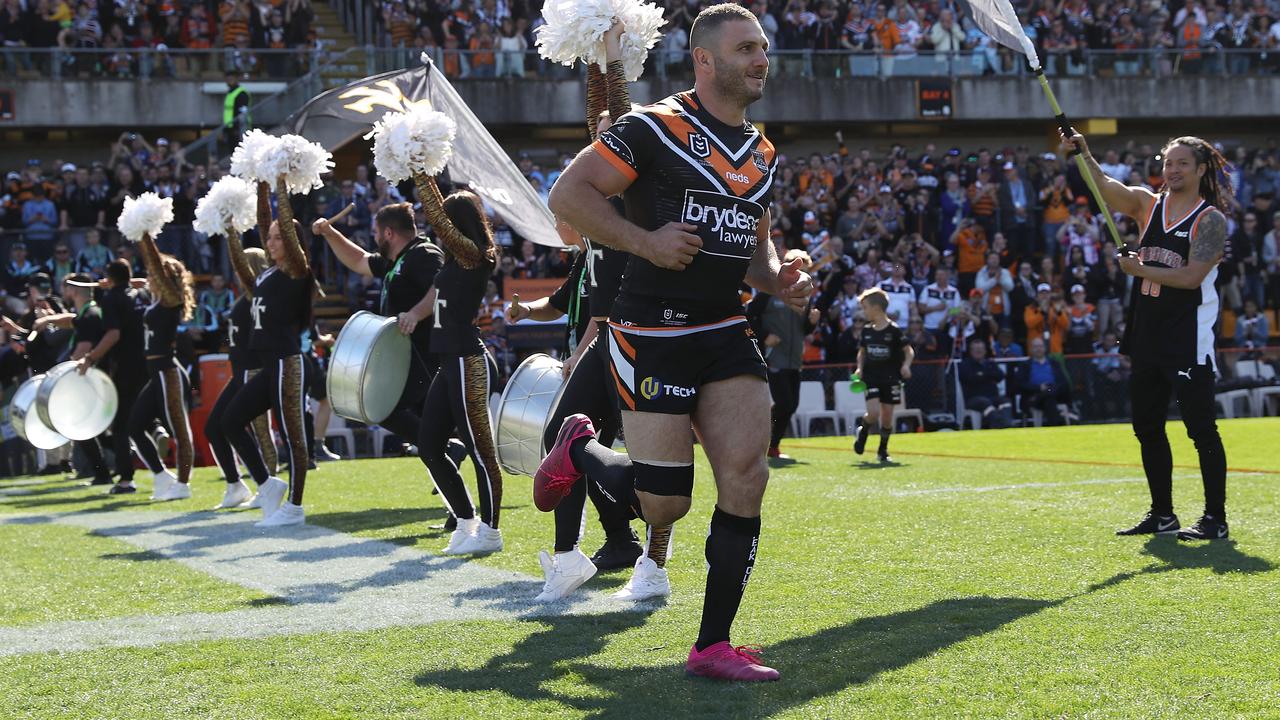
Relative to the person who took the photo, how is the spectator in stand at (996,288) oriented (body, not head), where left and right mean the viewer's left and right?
facing the viewer

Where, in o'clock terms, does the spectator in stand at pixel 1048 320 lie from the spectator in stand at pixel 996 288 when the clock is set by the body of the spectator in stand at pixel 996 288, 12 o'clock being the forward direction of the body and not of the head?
the spectator in stand at pixel 1048 320 is roughly at 10 o'clock from the spectator in stand at pixel 996 288.

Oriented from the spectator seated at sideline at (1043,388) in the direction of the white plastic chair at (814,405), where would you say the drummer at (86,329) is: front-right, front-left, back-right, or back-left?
front-left

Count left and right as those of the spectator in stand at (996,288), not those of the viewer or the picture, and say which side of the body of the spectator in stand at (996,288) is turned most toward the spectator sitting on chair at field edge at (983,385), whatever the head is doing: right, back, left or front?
front

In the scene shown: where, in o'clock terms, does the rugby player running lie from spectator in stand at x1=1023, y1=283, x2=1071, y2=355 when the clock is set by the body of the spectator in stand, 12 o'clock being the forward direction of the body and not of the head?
The rugby player running is roughly at 12 o'clock from the spectator in stand.

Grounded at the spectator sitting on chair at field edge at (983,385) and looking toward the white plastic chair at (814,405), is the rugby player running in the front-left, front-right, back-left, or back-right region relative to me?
front-left

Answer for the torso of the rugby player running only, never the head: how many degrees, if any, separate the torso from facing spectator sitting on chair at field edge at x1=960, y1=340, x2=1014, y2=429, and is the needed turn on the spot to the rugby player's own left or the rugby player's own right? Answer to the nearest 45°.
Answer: approximately 135° to the rugby player's own left

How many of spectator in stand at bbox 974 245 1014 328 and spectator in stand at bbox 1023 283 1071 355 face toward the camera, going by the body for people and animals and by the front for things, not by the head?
2

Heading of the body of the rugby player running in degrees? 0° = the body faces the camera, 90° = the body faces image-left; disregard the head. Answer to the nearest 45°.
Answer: approximately 315°

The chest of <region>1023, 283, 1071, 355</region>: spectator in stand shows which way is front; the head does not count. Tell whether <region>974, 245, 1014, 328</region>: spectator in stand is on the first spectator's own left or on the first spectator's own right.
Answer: on the first spectator's own right

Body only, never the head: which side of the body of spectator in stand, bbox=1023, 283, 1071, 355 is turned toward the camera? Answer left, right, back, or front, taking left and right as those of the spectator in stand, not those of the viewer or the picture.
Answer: front
